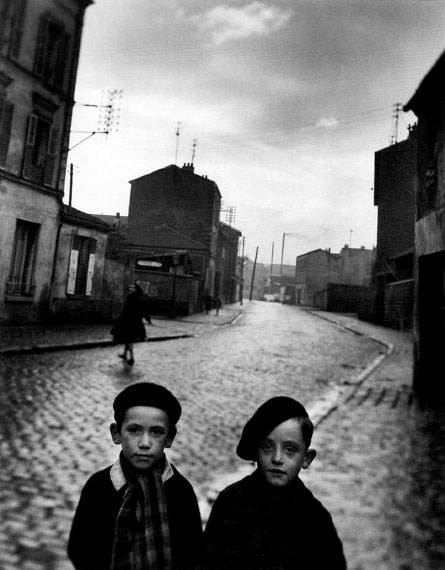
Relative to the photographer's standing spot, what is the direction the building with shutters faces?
facing the viewer and to the right of the viewer

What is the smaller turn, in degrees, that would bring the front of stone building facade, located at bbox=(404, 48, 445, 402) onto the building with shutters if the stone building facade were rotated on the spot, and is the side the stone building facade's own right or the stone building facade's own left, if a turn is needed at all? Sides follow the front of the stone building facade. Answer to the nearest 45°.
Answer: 0° — it already faces it

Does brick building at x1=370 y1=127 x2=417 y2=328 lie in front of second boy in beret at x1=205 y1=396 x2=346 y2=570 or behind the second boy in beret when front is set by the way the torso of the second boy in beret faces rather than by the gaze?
behind

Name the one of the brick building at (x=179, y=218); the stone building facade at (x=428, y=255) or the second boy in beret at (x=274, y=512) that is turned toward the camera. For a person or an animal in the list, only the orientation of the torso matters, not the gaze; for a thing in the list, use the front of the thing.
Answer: the second boy in beret

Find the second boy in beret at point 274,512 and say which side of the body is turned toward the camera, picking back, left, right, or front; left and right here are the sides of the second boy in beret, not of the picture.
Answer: front

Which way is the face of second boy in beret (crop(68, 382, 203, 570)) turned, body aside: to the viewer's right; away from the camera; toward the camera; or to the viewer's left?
toward the camera

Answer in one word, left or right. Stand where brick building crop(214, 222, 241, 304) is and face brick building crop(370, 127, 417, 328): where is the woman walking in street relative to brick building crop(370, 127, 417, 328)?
right

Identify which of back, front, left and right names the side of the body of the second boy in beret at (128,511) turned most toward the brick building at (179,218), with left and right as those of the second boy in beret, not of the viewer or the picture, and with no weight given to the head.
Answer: back

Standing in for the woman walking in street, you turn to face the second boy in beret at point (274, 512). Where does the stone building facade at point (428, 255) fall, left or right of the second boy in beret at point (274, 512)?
left

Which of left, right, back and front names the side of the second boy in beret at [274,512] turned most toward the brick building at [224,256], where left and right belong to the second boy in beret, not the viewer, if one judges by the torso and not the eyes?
back

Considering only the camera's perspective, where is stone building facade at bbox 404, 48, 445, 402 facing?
facing to the left of the viewer

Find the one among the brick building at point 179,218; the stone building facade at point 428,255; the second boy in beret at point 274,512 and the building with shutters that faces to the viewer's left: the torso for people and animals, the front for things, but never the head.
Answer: the stone building facade

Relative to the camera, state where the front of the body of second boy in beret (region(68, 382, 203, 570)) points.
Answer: toward the camera

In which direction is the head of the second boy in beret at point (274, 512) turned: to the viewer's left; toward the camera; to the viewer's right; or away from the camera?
toward the camera

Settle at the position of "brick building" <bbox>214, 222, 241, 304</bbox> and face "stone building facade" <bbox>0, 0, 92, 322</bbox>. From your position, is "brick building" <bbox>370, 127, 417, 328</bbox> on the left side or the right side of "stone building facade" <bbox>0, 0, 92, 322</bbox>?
left

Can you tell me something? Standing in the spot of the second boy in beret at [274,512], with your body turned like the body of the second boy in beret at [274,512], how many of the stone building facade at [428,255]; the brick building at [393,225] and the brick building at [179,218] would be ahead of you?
0
